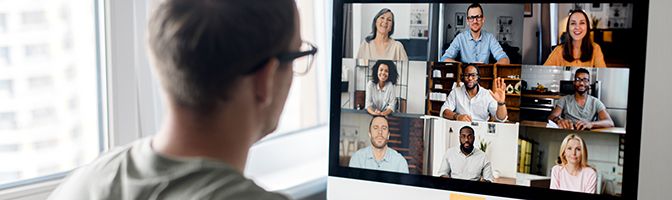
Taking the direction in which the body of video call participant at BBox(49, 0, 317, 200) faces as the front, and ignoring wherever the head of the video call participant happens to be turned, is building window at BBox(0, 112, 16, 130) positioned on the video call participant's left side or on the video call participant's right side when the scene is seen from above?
on the video call participant's left side

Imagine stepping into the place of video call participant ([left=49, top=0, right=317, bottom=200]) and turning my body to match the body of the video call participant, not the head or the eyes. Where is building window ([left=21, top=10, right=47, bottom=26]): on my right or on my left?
on my left

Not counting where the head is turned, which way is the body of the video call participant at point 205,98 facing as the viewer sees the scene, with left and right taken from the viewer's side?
facing away from the viewer and to the right of the viewer

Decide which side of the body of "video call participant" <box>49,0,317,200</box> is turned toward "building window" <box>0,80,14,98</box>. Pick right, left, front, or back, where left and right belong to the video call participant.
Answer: left

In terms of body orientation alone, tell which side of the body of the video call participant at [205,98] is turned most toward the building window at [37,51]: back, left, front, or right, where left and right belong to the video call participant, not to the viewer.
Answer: left
